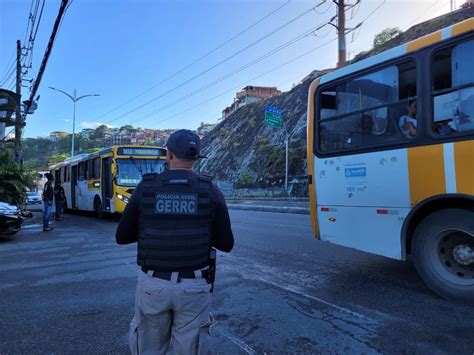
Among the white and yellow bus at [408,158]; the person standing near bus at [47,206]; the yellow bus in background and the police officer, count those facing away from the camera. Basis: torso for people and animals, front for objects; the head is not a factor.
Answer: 1

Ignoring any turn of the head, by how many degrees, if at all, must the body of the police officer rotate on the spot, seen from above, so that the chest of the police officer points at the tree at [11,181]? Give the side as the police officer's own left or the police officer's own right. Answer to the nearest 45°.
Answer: approximately 45° to the police officer's own left

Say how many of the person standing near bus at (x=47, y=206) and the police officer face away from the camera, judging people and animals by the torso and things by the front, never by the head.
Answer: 1

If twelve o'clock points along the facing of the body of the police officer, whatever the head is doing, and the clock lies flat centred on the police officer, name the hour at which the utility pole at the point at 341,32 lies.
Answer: The utility pole is roughly at 1 o'clock from the police officer.

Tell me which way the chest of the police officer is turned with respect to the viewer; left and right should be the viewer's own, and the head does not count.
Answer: facing away from the viewer

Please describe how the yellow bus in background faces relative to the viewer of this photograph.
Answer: facing the viewer and to the right of the viewer

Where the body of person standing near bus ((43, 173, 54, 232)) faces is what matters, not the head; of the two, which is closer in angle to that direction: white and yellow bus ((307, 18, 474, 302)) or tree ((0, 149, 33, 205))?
the white and yellow bus

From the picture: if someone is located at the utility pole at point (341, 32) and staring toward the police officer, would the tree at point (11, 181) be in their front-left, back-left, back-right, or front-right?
front-right

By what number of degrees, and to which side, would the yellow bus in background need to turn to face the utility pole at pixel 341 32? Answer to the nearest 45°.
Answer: approximately 45° to its left

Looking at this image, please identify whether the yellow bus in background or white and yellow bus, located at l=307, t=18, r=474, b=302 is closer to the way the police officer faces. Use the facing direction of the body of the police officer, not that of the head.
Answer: the yellow bus in background

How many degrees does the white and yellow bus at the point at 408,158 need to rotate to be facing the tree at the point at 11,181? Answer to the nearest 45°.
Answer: approximately 135° to its right
